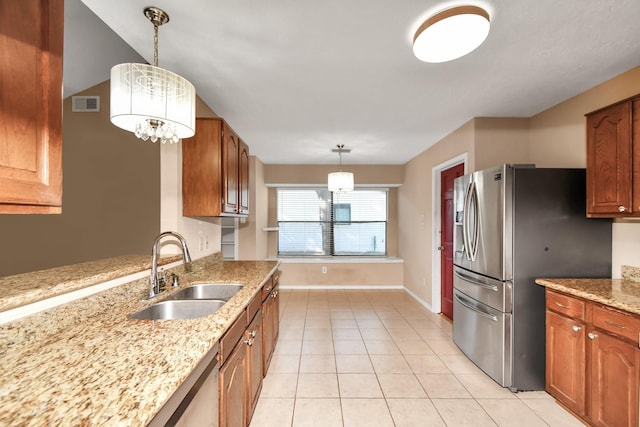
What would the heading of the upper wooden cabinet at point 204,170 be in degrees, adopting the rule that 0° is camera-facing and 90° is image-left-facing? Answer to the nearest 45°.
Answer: approximately 270°

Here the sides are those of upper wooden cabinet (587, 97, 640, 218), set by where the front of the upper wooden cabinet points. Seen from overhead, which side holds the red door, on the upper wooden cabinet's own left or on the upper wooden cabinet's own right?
on the upper wooden cabinet's own right

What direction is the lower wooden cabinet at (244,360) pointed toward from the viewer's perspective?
to the viewer's right

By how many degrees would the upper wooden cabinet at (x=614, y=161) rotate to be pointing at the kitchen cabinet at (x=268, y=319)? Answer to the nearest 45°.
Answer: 0° — it already faces it

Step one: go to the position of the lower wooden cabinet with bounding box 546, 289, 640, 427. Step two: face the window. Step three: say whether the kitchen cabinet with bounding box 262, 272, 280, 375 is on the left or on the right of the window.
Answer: left

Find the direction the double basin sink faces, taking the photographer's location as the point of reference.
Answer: facing to the right of the viewer

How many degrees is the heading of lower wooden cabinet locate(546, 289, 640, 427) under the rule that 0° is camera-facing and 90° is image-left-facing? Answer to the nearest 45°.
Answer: approximately 45°

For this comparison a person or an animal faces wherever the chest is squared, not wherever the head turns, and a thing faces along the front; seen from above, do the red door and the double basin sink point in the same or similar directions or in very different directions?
very different directions

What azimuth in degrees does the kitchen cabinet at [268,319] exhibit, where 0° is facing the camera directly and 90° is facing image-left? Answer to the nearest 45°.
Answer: approximately 270°
